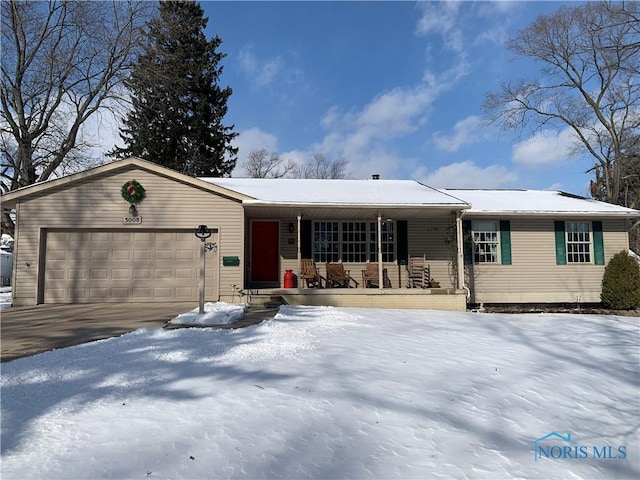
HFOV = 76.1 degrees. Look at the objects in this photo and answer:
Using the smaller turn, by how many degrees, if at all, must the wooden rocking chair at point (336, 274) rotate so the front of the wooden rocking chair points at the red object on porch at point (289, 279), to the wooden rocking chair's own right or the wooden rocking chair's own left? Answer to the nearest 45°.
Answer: approximately 135° to the wooden rocking chair's own right

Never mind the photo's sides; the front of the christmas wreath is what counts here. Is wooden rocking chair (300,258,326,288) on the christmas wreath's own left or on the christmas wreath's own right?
on the christmas wreath's own left

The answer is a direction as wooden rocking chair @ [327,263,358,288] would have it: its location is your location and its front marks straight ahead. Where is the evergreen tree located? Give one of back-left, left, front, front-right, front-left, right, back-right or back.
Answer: back

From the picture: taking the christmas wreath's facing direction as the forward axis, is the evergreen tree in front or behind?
behind

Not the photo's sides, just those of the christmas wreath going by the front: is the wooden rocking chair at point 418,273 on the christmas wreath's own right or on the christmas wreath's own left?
on the christmas wreath's own left

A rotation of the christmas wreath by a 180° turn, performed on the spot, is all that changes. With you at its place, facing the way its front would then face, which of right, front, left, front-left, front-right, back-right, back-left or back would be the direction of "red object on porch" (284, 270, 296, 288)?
right

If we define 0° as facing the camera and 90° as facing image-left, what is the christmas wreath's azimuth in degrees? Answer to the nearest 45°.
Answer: approximately 0°

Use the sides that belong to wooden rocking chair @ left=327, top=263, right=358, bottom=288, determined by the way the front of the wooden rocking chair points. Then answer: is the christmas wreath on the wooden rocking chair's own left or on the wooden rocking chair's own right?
on the wooden rocking chair's own right

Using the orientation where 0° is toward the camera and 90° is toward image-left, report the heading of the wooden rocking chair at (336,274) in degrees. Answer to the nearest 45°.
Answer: approximately 315°

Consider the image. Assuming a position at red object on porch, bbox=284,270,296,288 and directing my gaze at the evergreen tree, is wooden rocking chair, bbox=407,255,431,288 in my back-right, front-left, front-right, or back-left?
back-right

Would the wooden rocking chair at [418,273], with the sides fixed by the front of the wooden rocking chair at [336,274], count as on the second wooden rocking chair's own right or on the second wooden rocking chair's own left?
on the second wooden rocking chair's own left

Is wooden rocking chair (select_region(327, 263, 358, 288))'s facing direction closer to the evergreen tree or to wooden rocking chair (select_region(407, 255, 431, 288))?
the wooden rocking chair

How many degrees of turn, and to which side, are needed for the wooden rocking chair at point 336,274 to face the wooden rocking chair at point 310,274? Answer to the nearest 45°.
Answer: approximately 135° to its right

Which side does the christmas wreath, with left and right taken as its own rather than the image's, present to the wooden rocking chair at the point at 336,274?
left
